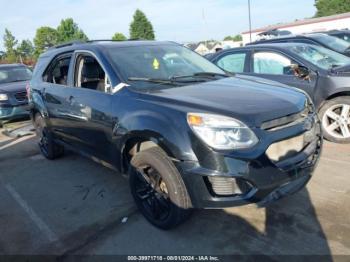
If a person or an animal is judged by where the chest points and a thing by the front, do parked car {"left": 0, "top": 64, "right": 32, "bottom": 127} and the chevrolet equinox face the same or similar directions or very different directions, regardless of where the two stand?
same or similar directions

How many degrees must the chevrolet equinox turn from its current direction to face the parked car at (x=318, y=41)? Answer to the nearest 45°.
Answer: approximately 90° to its left

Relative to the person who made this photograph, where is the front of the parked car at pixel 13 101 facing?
facing the viewer and to the right of the viewer

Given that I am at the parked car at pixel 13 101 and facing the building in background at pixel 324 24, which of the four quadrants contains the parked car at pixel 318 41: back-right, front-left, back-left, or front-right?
front-right

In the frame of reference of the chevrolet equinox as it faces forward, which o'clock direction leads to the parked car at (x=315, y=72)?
The parked car is roughly at 9 o'clock from the chevrolet equinox.

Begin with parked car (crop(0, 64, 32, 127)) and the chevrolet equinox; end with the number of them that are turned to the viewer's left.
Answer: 0

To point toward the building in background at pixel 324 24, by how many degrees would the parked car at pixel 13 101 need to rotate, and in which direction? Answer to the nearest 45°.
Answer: approximately 90° to its left

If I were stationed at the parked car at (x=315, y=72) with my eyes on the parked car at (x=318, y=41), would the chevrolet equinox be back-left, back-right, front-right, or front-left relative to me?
back-left

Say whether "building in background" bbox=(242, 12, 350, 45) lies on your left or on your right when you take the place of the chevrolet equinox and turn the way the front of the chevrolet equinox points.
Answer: on your left
